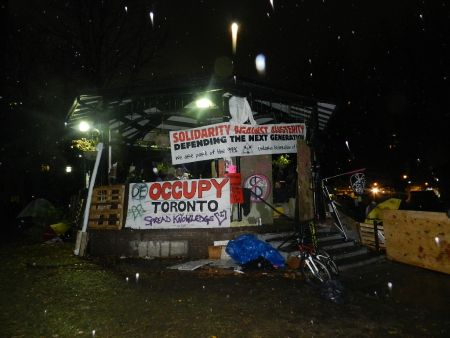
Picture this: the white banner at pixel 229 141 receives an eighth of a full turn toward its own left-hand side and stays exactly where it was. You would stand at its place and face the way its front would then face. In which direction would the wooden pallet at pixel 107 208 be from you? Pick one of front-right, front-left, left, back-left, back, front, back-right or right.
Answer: back-right

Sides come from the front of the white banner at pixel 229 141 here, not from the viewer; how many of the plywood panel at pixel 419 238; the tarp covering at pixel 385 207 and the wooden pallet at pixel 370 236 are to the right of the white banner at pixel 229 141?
0

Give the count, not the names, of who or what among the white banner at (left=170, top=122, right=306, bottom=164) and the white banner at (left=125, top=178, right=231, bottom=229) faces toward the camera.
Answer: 2

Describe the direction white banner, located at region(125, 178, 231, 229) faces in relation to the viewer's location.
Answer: facing the viewer

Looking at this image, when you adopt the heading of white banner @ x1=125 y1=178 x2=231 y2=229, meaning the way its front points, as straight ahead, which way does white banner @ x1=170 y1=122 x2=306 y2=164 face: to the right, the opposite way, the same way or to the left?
the same way

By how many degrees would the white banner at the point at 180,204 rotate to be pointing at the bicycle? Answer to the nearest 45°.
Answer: approximately 45° to its left

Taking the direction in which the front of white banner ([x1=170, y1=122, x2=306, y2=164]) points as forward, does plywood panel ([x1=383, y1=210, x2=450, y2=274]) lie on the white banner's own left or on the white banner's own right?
on the white banner's own left

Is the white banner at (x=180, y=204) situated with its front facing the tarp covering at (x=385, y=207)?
no

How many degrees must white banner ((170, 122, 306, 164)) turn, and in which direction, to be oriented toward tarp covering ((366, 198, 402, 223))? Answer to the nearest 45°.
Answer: approximately 135° to its left
